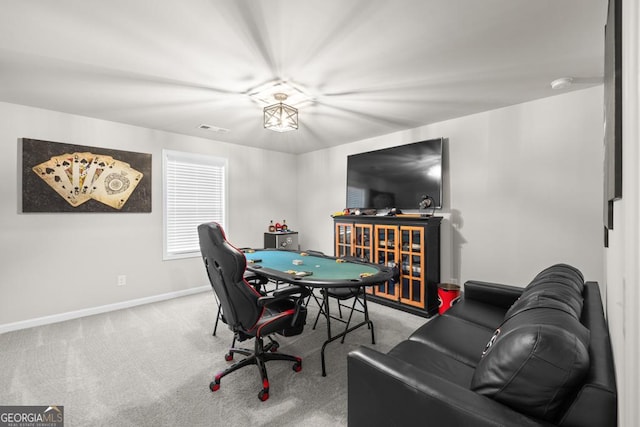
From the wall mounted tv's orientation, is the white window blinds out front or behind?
out front

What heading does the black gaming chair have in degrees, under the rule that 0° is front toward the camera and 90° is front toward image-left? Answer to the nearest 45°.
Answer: approximately 225°

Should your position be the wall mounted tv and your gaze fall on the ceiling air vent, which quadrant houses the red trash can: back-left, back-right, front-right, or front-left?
back-left

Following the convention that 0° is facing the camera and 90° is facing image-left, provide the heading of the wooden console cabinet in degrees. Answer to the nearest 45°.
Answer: approximately 45°

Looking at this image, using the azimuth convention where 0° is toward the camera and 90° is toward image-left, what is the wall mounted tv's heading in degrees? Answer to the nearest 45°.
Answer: approximately 45°

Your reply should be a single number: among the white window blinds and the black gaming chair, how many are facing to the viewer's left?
0

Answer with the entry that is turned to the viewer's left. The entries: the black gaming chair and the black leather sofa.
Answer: the black leather sofa

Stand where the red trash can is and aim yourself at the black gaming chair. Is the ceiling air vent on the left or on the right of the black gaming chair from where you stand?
right

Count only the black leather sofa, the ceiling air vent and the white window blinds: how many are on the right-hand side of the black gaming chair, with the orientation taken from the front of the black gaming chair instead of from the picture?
1

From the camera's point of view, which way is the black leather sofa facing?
to the viewer's left

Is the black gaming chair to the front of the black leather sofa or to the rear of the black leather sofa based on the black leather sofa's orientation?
to the front

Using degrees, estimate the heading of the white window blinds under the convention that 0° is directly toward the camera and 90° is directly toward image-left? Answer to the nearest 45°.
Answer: approximately 315°

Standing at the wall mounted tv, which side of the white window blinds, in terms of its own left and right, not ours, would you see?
front
